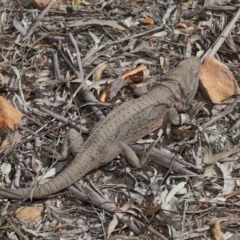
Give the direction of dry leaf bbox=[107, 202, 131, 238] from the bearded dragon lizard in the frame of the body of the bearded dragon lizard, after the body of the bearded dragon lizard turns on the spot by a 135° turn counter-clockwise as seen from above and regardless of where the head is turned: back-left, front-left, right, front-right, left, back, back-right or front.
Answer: left

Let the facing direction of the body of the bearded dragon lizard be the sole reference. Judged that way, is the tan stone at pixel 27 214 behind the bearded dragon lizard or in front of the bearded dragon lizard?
behind

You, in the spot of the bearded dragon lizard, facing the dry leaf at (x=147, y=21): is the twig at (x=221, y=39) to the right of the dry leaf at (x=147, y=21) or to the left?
right

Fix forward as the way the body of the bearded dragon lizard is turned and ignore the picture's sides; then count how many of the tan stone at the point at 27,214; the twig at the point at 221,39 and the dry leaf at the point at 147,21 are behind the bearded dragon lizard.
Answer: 1

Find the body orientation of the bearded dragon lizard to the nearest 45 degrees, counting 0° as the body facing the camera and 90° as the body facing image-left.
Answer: approximately 225°

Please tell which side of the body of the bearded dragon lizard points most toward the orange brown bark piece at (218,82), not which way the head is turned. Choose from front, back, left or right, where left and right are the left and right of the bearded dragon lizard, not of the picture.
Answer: front

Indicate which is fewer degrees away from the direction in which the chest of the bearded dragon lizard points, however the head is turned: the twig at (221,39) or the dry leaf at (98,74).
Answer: the twig

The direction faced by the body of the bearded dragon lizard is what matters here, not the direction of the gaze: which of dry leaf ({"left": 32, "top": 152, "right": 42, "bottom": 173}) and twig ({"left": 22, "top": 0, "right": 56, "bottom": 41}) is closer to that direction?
the twig

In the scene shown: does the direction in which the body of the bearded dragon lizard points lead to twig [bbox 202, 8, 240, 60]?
yes

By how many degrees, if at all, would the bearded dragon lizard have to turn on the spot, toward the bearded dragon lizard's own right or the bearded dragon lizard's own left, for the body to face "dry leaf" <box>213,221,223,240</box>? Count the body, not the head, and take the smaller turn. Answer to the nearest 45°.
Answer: approximately 90° to the bearded dragon lizard's own right

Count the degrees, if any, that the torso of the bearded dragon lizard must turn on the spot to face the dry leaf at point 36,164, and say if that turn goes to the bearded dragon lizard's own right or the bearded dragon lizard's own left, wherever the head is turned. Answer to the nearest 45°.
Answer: approximately 135° to the bearded dragon lizard's own left

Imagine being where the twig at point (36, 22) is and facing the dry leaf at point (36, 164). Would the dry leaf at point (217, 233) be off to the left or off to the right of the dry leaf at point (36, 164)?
left
